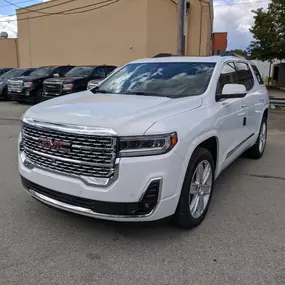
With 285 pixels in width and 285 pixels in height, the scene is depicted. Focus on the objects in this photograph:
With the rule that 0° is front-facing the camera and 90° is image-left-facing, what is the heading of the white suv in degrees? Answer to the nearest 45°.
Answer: approximately 45°

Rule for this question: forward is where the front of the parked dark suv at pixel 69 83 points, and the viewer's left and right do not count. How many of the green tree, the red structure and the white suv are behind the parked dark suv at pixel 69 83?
2

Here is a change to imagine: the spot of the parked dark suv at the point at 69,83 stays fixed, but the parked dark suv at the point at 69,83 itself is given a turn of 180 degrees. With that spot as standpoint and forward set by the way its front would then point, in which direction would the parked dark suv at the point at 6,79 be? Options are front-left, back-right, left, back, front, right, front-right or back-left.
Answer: left

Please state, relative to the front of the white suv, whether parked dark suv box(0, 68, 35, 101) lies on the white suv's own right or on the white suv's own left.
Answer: on the white suv's own right

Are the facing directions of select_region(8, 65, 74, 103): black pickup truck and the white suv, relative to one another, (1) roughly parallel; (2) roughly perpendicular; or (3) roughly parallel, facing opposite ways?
roughly parallel

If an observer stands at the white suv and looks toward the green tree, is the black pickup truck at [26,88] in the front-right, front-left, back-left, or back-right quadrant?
front-left

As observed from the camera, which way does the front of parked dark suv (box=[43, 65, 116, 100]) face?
facing the viewer and to the left of the viewer

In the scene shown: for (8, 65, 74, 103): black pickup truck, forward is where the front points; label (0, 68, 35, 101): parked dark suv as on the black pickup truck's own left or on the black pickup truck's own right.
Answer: on the black pickup truck's own right

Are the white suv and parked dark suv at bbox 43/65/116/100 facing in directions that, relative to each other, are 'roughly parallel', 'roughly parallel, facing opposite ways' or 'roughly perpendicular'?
roughly parallel

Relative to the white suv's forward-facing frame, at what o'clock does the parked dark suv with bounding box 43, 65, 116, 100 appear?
The parked dark suv is roughly at 4 o'clock from the white suv.

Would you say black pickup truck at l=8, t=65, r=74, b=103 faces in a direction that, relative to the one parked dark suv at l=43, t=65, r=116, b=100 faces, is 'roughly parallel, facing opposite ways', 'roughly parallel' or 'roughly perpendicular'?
roughly parallel

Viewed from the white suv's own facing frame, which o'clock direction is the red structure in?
The red structure is roughly at 5 o'clock from the white suv.

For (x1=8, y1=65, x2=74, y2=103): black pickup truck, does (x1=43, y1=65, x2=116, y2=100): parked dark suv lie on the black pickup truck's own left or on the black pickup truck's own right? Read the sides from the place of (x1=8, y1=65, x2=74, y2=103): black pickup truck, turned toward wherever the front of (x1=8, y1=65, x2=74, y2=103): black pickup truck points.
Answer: on the black pickup truck's own left

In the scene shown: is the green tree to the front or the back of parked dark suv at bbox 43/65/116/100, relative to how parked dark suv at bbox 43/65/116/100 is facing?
to the back

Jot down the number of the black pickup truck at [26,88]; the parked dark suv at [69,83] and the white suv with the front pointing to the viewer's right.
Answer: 0

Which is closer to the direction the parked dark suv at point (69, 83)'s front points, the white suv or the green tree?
the white suv
